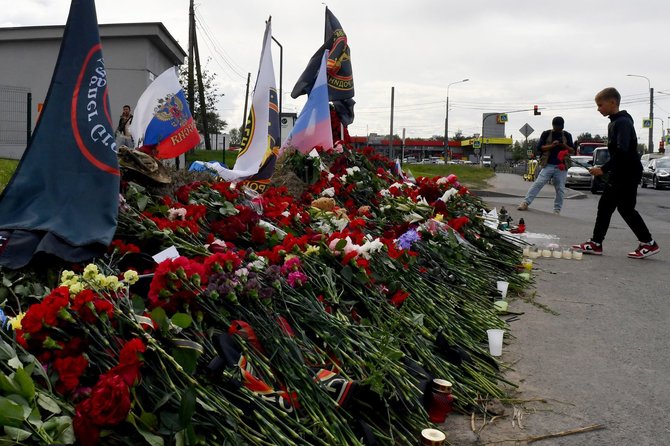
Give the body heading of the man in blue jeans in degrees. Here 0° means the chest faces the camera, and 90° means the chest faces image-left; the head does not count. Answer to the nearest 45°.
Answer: approximately 0°

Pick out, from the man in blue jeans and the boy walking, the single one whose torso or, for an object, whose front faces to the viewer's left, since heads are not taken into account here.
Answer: the boy walking

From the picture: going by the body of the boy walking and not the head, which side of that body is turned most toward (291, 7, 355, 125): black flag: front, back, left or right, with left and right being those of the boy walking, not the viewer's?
front

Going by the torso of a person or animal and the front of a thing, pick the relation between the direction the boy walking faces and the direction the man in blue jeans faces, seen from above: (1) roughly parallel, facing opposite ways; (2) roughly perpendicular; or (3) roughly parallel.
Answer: roughly perpendicular

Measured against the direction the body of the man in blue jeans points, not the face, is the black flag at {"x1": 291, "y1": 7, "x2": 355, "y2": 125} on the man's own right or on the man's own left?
on the man's own right

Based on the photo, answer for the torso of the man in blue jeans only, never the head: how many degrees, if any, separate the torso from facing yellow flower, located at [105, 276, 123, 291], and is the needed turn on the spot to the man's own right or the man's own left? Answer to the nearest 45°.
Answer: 0° — they already face it

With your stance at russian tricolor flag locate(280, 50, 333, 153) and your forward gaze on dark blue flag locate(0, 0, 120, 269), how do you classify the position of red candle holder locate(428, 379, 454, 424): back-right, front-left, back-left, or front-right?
front-left

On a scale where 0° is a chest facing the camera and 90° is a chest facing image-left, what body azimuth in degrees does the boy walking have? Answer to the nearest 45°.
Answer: approximately 90°

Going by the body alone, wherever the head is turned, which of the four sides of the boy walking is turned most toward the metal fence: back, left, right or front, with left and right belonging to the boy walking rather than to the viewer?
front

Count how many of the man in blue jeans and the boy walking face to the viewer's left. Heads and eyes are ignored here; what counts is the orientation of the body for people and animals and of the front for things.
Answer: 1

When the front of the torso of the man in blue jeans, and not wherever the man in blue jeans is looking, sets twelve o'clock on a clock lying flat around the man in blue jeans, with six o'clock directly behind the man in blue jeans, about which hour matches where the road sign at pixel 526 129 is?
The road sign is roughly at 6 o'clock from the man in blue jeans.

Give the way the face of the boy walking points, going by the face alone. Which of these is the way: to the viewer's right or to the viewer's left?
to the viewer's left

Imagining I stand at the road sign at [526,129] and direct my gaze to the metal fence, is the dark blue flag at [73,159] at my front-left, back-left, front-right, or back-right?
front-left

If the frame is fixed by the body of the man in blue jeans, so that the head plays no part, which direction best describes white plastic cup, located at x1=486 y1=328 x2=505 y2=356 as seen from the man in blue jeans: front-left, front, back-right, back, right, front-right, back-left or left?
front

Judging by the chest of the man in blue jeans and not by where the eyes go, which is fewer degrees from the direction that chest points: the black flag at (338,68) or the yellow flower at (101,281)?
the yellow flower

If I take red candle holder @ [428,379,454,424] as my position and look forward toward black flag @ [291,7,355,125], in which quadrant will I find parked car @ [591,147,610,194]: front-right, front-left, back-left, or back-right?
front-right
